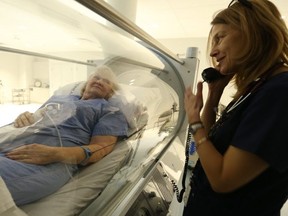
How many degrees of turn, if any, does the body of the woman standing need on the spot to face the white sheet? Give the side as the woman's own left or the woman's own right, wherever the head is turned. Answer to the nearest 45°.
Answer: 0° — they already face it

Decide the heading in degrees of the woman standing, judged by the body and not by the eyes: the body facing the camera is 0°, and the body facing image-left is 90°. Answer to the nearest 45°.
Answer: approximately 90°

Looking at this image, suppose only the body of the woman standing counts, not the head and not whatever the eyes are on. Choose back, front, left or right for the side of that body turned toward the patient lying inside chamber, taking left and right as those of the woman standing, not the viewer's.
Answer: front

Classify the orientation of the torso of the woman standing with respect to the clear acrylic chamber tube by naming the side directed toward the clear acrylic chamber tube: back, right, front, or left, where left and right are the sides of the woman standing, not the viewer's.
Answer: front

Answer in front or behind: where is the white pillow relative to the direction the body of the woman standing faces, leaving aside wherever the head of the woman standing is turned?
in front

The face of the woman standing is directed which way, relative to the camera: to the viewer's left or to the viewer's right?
to the viewer's left
